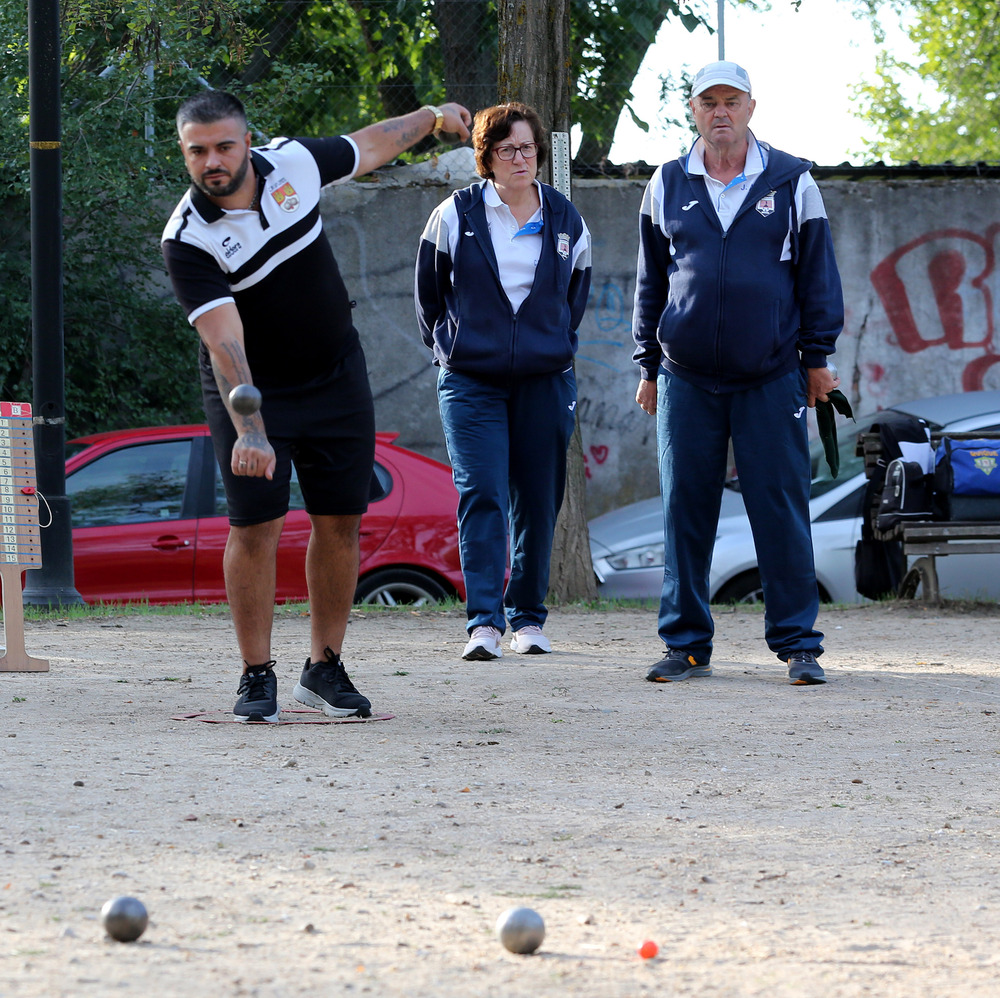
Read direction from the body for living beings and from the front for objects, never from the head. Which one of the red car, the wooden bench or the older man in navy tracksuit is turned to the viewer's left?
the red car

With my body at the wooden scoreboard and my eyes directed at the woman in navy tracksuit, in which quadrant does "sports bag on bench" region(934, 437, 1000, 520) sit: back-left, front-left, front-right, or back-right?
front-left

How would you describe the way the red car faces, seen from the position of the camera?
facing to the left of the viewer

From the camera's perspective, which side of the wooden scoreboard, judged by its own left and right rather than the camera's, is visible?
front

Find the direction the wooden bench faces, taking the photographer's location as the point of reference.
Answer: facing the viewer

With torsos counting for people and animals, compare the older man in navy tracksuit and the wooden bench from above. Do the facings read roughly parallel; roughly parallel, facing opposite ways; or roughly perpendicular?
roughly parallel

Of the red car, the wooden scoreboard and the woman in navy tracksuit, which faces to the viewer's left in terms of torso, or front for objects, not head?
the red car

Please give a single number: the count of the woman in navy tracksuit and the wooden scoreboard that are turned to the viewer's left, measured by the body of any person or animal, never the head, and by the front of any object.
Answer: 0

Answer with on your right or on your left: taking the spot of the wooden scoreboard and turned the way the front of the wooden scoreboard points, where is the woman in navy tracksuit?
on your left

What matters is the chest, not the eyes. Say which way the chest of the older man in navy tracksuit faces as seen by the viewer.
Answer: toward the camera

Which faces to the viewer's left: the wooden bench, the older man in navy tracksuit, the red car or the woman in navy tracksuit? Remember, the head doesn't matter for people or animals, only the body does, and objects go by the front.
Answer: the red car

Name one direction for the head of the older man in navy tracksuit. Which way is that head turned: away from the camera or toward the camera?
toward the camera

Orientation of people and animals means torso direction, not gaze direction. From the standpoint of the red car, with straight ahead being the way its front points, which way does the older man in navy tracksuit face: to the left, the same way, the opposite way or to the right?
to the left
